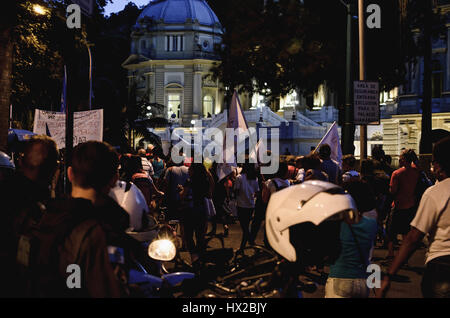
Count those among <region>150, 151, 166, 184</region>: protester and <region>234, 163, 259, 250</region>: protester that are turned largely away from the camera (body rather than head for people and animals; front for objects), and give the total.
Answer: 2

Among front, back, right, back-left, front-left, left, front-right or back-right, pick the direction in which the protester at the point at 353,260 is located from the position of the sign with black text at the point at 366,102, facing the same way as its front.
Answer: front

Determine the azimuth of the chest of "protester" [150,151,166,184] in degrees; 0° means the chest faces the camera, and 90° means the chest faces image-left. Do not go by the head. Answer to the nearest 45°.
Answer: approximately 180°

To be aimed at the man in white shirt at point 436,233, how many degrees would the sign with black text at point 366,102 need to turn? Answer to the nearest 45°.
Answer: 0° — it already faces them

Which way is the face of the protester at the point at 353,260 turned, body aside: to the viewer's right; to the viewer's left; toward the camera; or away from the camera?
away from the camera

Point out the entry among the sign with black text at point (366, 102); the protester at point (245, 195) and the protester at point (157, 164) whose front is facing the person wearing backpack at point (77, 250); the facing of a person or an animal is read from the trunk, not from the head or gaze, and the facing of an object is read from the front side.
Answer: the sign with black text

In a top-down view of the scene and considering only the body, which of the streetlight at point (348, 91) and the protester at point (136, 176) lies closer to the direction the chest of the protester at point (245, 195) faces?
the streetlight

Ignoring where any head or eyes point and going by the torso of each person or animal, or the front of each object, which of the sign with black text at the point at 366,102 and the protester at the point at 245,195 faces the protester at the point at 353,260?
the sign with black text

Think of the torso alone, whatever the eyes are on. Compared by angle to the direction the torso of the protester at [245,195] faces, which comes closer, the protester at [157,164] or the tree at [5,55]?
the protester

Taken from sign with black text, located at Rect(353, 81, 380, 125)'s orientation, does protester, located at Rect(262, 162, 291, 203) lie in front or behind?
in front

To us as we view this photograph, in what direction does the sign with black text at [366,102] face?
facing the viewer

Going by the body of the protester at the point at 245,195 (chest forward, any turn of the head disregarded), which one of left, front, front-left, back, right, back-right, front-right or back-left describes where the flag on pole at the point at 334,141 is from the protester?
front-right

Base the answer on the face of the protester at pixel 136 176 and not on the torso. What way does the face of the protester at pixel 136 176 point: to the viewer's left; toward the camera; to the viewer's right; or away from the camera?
away from the camera

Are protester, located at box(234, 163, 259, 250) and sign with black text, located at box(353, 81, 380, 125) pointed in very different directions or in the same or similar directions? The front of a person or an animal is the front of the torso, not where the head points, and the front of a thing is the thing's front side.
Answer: very different directions

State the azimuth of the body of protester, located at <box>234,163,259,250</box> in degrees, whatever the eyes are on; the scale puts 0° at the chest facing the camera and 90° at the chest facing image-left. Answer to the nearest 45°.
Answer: approximately 180°
